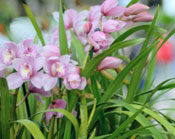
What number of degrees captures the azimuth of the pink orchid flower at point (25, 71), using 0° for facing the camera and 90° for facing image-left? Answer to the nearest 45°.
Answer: approximately 0°

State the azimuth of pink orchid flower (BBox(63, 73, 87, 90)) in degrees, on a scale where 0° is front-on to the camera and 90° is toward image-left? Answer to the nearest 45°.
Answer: approximately 0°

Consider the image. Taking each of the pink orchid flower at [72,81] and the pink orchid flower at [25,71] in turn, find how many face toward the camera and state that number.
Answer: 2
